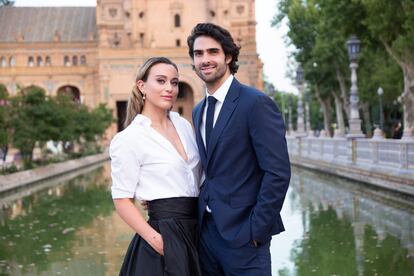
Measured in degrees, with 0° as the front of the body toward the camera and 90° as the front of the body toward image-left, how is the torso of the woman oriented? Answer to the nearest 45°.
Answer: approximately 315°

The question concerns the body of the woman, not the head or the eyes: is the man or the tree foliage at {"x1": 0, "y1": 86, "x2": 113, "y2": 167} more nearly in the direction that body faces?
the man

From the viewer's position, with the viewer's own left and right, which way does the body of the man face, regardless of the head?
facing the viewer and to the left of the viewer

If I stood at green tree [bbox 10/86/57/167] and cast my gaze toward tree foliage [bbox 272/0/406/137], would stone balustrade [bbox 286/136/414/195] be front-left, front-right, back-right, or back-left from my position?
front-right

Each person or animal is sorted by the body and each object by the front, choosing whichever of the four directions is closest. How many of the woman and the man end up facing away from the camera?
0
